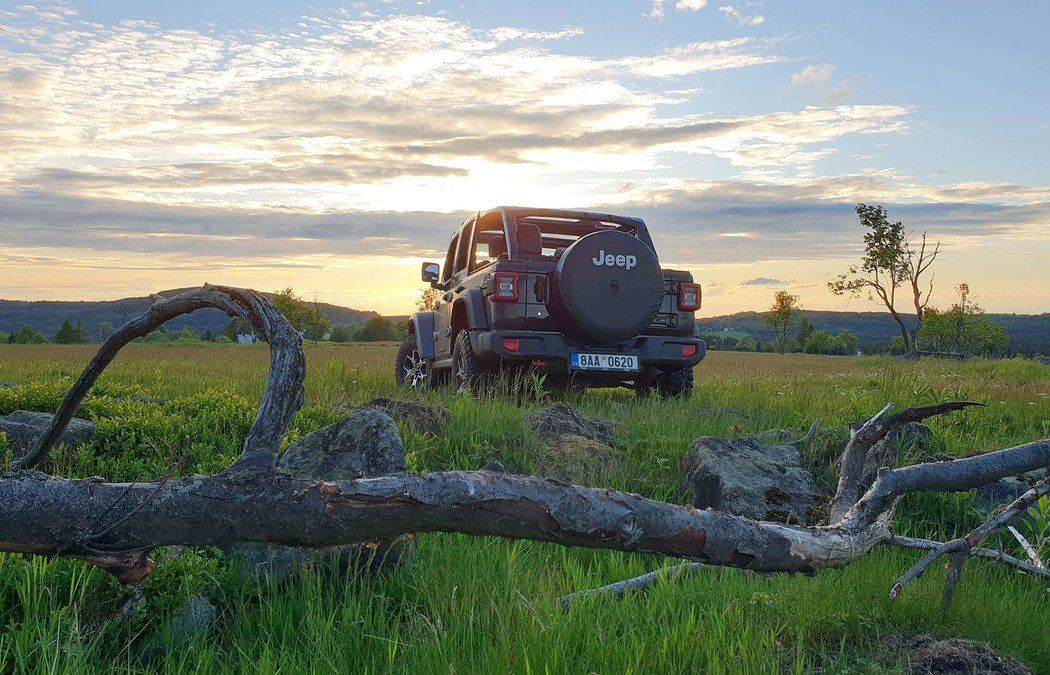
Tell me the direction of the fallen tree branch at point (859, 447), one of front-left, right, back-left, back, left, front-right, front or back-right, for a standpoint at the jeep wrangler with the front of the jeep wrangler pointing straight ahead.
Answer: back-left

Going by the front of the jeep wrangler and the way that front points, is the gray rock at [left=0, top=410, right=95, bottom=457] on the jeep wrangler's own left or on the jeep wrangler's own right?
on the jeep wrangler's own left

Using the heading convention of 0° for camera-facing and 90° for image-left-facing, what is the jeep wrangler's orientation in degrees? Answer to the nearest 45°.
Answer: approximately 135°

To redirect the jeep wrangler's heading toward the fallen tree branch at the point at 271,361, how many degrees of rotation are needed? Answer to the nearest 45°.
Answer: approximately 135° to its left

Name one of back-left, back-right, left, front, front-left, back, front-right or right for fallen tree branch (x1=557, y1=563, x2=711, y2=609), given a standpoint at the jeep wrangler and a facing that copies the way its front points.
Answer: back-left

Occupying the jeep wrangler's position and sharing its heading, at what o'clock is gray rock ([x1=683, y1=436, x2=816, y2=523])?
The gray rock is roughly at 7 o'clock from the jeep wrangler.

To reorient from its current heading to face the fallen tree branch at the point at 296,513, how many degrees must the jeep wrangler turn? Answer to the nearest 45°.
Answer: approximately 135° to its left

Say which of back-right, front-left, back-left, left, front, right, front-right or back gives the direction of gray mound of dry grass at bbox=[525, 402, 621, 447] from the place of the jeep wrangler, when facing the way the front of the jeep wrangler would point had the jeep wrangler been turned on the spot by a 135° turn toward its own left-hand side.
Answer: front
